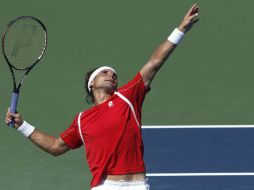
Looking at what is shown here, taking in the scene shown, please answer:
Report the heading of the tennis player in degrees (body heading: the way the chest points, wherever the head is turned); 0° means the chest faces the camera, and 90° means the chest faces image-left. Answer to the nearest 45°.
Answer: approximately 0°

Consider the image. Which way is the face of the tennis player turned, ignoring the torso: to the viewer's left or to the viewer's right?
to the viewer's right
